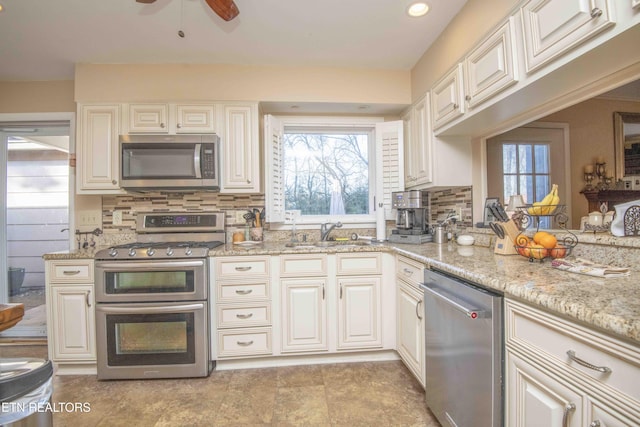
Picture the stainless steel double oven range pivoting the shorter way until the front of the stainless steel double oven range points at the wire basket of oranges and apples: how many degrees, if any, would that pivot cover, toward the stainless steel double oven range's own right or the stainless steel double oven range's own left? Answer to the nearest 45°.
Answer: approximately 45° to the stainless steel double oven range's own left

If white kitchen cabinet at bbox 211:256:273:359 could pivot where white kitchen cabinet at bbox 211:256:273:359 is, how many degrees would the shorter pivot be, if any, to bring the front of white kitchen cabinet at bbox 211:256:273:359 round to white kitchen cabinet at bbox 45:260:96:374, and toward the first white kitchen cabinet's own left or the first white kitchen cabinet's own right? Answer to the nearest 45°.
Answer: approximately 90° to the first white kitchen cabinet's own right

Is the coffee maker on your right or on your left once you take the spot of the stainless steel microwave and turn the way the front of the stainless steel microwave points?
on your left

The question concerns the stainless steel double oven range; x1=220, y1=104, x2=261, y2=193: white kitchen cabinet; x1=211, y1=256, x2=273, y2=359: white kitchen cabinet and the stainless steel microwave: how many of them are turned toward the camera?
4

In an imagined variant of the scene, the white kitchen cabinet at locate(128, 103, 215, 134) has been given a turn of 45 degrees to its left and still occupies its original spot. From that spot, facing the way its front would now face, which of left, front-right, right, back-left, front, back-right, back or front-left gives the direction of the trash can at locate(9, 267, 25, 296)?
back

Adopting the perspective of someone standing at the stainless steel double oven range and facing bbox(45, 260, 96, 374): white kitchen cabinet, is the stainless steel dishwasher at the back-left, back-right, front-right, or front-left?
back-left

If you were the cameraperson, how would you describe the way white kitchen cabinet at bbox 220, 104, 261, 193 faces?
facing the viewer

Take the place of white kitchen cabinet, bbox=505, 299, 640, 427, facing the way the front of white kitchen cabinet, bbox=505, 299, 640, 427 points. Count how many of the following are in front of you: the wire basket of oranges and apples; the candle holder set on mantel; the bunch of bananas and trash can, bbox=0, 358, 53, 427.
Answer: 1

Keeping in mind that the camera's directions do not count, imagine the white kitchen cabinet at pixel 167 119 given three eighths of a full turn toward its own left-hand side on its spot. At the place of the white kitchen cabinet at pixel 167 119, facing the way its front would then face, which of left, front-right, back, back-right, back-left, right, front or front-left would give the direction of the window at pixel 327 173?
front-right

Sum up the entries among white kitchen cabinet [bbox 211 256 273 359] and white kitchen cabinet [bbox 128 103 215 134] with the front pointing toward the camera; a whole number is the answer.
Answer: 2

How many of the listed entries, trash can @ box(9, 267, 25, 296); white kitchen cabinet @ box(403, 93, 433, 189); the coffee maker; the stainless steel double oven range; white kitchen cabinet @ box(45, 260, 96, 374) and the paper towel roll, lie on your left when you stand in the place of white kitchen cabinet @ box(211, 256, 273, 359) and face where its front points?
3

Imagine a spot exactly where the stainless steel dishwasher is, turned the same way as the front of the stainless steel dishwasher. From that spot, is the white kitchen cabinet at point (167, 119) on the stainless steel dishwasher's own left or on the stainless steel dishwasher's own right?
on the stainless steel dishwasher's own right

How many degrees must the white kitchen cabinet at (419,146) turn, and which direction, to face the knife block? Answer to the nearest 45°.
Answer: approximately 90° to its left

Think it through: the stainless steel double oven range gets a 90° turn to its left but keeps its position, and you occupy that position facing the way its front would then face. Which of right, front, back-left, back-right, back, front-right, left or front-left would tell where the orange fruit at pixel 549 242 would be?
front-right

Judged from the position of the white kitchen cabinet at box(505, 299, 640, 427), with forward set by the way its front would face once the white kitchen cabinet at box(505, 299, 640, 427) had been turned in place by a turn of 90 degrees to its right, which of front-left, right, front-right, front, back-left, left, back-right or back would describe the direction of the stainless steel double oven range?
front-left

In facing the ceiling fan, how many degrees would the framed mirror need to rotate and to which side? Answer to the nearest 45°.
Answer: approximately 90° to its right
